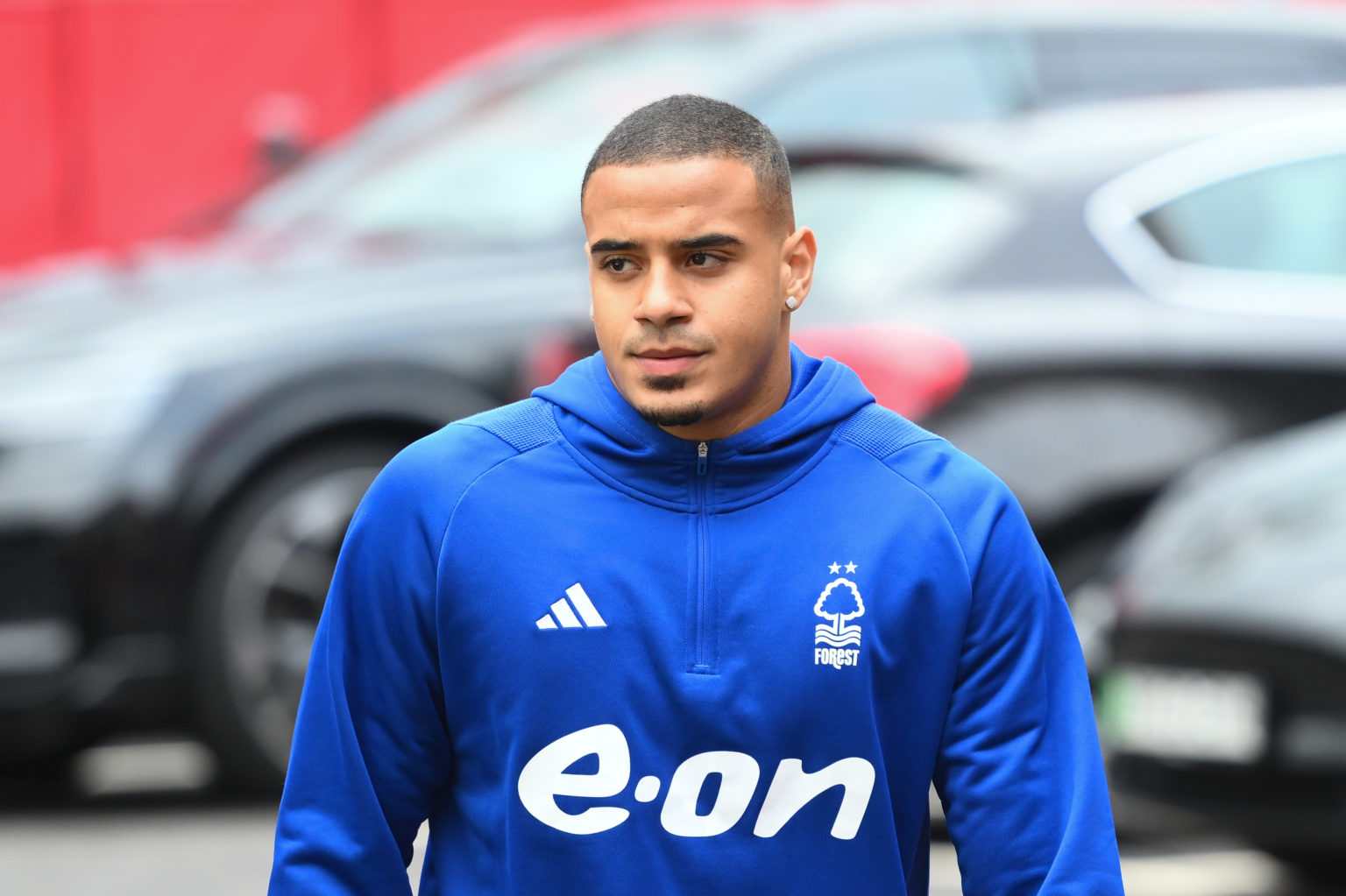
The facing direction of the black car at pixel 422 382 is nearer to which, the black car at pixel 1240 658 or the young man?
the young man

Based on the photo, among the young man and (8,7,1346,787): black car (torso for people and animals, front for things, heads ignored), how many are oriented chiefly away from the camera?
0

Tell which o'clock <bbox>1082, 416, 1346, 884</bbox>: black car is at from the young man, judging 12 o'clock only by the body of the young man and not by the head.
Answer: The black car is roughly at 7 o'clock from the young man.

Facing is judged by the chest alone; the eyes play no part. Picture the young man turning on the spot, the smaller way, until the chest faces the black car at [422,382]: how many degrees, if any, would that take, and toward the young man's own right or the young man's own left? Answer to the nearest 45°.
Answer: approximately 180°

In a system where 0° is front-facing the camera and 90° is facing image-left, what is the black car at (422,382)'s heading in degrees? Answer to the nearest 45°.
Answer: approximately 45°

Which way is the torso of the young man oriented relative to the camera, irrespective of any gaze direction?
toward the camera

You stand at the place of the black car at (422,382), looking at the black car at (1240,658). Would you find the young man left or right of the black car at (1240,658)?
right

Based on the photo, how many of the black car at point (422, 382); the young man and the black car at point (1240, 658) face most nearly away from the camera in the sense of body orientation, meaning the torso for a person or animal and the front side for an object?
0

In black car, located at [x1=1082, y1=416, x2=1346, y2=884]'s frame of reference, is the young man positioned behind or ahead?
ahead

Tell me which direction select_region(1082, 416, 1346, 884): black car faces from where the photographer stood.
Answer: facing the viewer and to the left of the viewer
